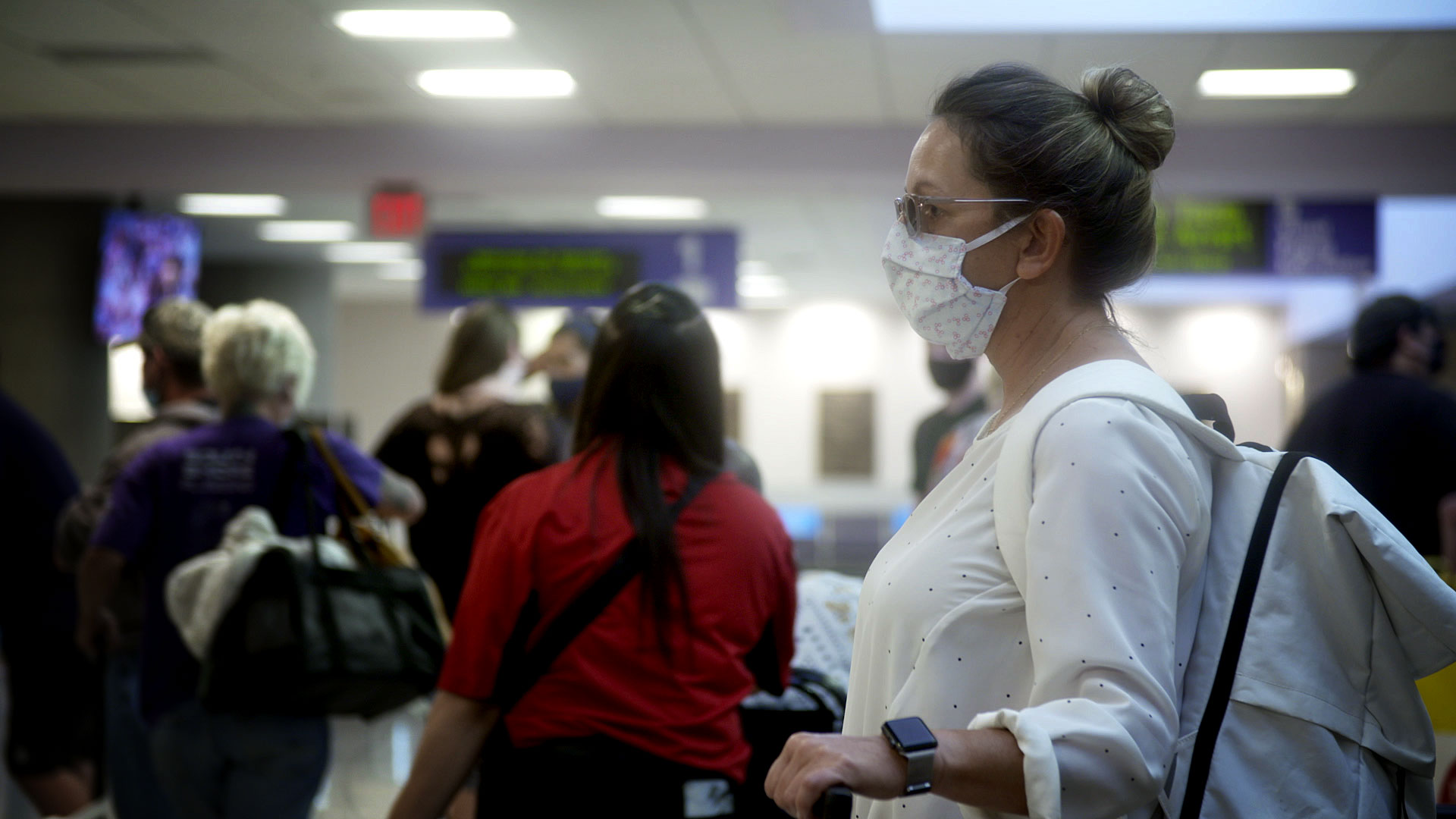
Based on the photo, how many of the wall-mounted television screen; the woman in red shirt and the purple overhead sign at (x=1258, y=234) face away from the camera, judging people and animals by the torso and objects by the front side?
1

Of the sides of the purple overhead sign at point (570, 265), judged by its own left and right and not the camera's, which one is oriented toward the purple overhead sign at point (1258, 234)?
left

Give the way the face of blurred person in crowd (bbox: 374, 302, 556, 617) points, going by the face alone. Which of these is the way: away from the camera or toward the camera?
away from the camera

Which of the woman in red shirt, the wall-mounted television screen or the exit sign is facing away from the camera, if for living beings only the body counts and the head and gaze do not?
the woman in red shirt

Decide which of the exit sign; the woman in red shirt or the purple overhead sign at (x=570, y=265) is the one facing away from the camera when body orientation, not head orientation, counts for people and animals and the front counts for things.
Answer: the woman in red shirt

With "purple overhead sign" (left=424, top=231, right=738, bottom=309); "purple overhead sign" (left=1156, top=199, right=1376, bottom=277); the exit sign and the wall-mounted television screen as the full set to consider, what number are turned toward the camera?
4

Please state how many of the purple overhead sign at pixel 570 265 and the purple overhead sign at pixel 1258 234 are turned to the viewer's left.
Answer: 0

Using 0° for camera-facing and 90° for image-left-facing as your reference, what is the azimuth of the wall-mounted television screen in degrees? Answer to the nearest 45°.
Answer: approximately 0°

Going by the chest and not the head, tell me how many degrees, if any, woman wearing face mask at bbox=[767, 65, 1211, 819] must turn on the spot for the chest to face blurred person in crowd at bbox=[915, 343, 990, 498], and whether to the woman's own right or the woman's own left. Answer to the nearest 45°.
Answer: approximately 90° to the woman's own right

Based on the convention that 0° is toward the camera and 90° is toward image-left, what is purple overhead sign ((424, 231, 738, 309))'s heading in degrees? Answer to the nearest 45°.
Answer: approximately 0°

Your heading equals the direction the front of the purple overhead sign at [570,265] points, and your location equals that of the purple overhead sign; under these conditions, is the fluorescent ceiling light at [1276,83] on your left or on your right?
on your left

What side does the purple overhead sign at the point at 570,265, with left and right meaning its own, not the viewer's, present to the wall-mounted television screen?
right

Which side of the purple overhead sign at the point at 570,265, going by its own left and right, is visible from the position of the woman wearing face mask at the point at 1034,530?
front

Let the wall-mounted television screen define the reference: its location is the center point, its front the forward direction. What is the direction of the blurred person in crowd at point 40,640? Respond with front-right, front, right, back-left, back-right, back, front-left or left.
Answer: front

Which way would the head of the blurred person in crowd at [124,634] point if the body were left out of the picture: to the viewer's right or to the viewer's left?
to the viewer's left

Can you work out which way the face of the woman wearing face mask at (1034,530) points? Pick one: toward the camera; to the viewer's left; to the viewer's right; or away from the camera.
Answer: to the viewer's left

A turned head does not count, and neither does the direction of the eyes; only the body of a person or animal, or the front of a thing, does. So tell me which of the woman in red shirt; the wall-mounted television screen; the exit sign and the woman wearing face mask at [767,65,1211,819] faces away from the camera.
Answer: the woman in red shirt

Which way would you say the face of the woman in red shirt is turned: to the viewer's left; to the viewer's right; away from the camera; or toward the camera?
away from the camera

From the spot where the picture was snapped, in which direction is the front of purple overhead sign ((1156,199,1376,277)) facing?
facing the viewer
